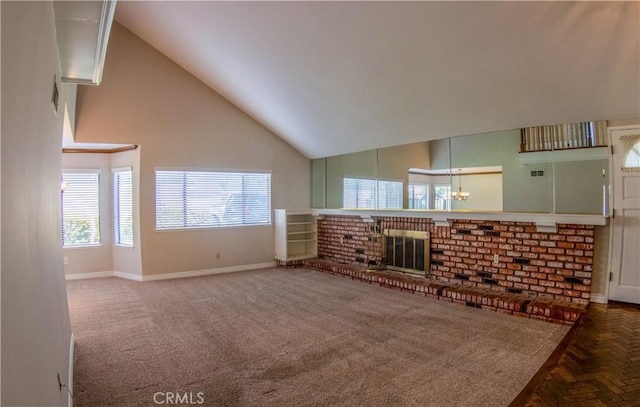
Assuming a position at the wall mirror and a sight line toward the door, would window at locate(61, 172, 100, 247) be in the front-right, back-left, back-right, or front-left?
back-right

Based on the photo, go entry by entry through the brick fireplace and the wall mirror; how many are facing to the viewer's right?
0

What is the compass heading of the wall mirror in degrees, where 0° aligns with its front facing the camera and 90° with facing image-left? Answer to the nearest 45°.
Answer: approximately 45°

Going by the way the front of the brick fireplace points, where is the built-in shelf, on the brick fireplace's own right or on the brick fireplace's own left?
on the brick fireplace's own right

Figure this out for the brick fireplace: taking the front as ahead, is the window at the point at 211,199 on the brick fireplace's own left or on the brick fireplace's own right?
on the brick fireplace's own right

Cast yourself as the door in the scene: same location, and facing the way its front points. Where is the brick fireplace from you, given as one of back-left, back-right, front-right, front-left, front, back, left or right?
right

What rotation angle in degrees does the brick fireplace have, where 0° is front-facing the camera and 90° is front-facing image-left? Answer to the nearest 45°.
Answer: approximately 45°

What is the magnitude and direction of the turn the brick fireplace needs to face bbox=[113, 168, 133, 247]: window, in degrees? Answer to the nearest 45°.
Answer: approximately 45° to its right

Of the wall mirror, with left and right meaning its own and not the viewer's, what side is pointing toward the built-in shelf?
right

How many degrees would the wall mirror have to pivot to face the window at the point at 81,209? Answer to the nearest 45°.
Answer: approximately 45° to its right
